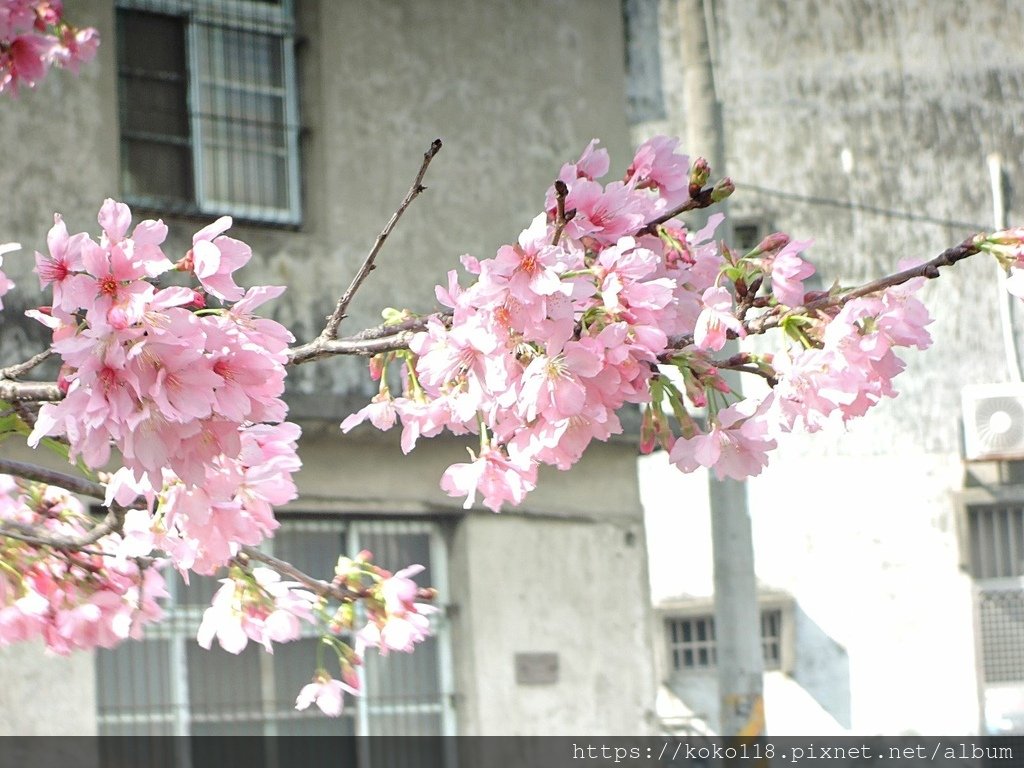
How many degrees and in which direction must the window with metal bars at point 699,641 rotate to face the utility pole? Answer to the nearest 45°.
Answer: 0° — it already faces it

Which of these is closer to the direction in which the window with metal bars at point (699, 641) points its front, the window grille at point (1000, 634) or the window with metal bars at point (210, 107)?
the window with metal bars

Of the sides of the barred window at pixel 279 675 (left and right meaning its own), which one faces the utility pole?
left
